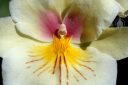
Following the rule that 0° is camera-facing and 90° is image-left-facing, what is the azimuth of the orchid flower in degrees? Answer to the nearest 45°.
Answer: approximately 0°
